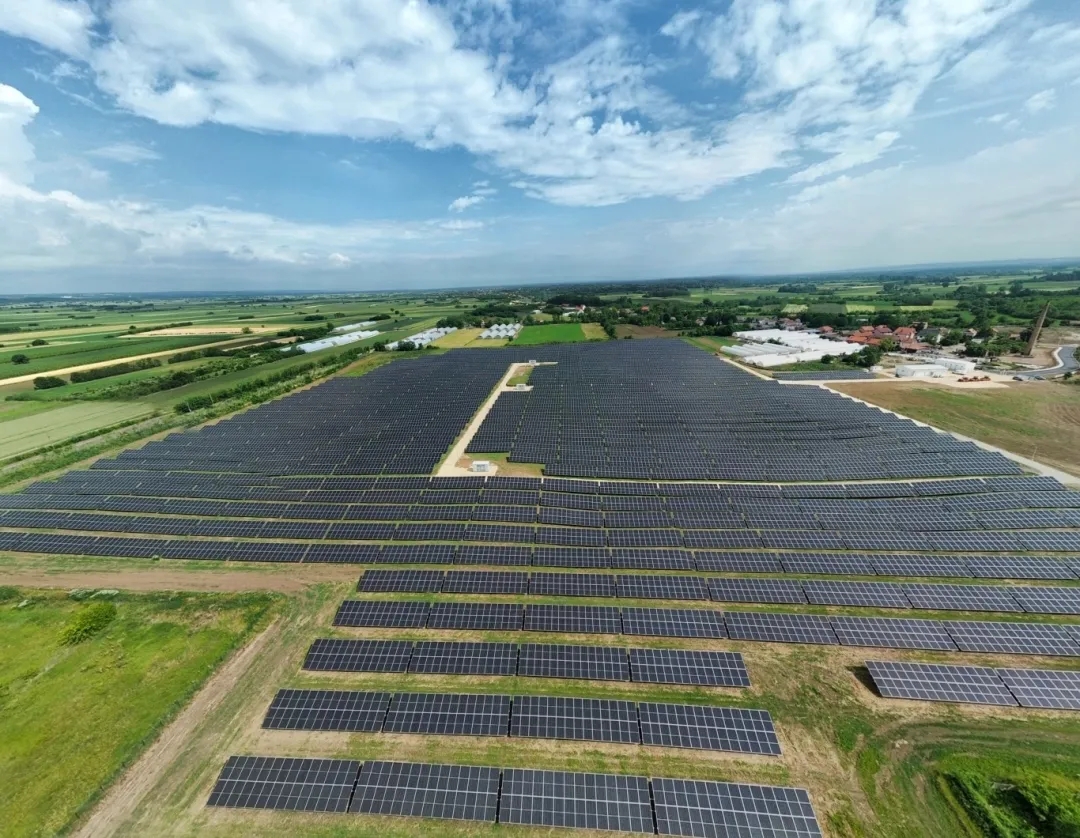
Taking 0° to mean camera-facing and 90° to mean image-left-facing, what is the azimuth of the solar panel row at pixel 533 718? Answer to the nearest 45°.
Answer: approximately 0°

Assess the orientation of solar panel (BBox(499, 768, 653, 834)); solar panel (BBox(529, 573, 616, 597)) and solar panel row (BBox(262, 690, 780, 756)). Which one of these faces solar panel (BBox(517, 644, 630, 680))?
solar panel (BBox(529, 573, 616, 597))

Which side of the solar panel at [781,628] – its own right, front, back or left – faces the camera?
front

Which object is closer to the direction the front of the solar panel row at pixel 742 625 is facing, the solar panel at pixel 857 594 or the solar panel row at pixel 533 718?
the solar panel row

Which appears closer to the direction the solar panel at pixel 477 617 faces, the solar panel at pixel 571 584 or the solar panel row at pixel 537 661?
the solar panel row

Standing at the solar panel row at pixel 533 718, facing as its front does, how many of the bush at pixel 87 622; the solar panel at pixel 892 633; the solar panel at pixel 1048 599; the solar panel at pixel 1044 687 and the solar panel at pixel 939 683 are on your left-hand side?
4

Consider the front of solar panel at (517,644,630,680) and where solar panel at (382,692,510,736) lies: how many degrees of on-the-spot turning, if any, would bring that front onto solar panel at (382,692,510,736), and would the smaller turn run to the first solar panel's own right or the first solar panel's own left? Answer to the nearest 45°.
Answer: approximately 45° to the first solar panel's own right

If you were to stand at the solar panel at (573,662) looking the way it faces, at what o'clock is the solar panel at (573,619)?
the solar panel at (573,619) is roughly at 6 o'clock from the solar panel at (573,662).

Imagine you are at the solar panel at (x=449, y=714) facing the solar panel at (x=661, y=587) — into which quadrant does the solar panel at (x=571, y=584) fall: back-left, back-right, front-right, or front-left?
front-left

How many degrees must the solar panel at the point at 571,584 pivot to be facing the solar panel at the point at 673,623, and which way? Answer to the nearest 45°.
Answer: approximately 45° to its left

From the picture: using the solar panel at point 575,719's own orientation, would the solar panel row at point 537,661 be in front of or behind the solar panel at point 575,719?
behind

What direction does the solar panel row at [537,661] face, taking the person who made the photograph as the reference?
facing the viewer

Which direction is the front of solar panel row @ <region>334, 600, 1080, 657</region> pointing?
toward the camera
